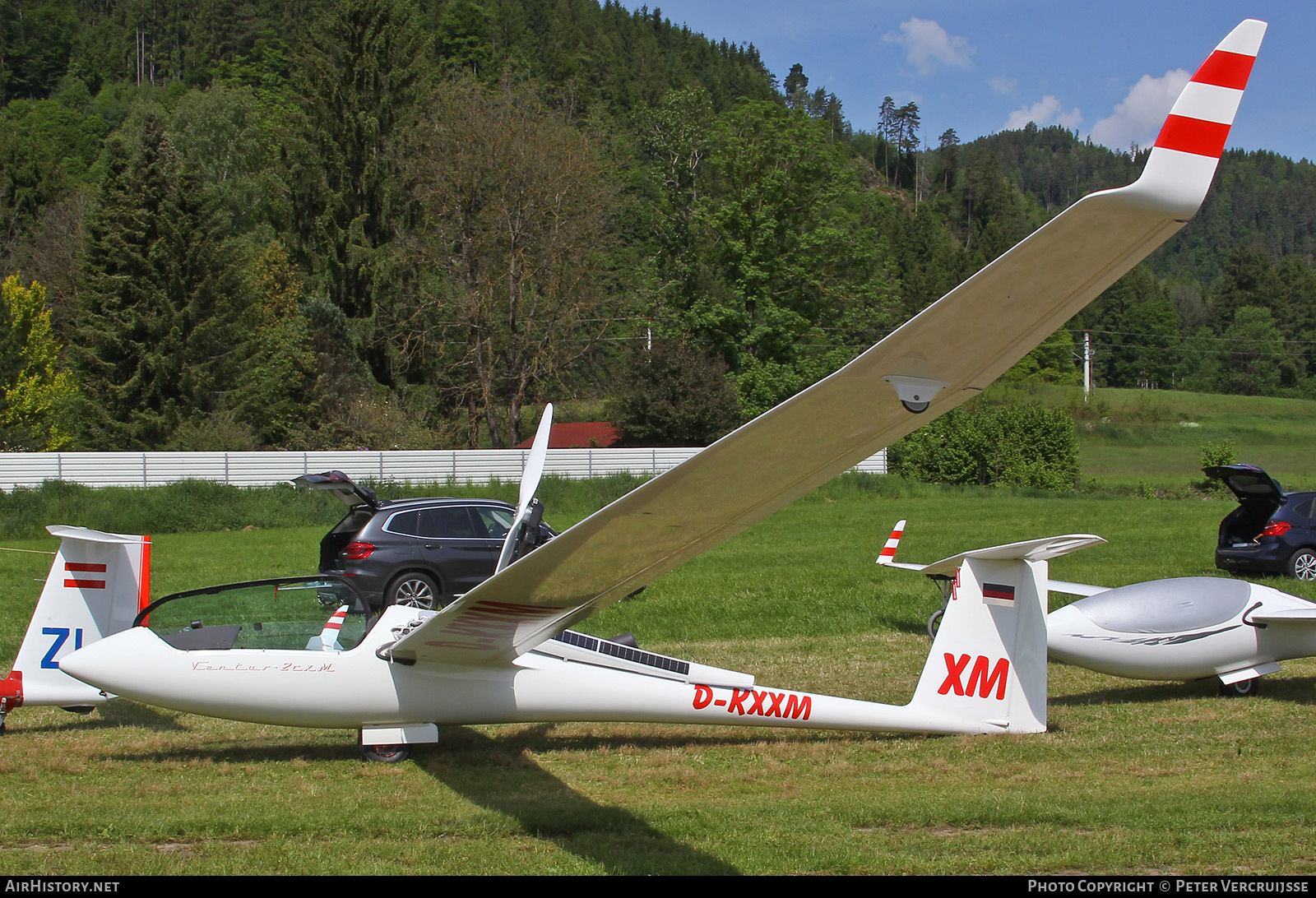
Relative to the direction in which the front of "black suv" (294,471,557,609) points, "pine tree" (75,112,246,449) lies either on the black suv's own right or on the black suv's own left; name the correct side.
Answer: on the black suv's own left

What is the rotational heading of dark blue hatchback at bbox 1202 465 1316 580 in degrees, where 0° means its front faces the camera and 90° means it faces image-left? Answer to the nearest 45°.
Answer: approximately 225°

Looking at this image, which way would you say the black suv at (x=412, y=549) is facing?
to the viewer's right

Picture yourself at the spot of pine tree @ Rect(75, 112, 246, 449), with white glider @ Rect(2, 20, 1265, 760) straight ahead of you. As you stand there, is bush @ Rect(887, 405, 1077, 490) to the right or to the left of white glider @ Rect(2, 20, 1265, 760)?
left

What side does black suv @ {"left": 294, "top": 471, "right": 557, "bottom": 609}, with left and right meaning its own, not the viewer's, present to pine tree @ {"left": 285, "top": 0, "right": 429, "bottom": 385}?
left

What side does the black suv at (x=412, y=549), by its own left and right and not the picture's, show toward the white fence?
left

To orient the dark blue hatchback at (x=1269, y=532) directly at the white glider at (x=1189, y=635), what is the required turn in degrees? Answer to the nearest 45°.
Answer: approximately 135° to its right
